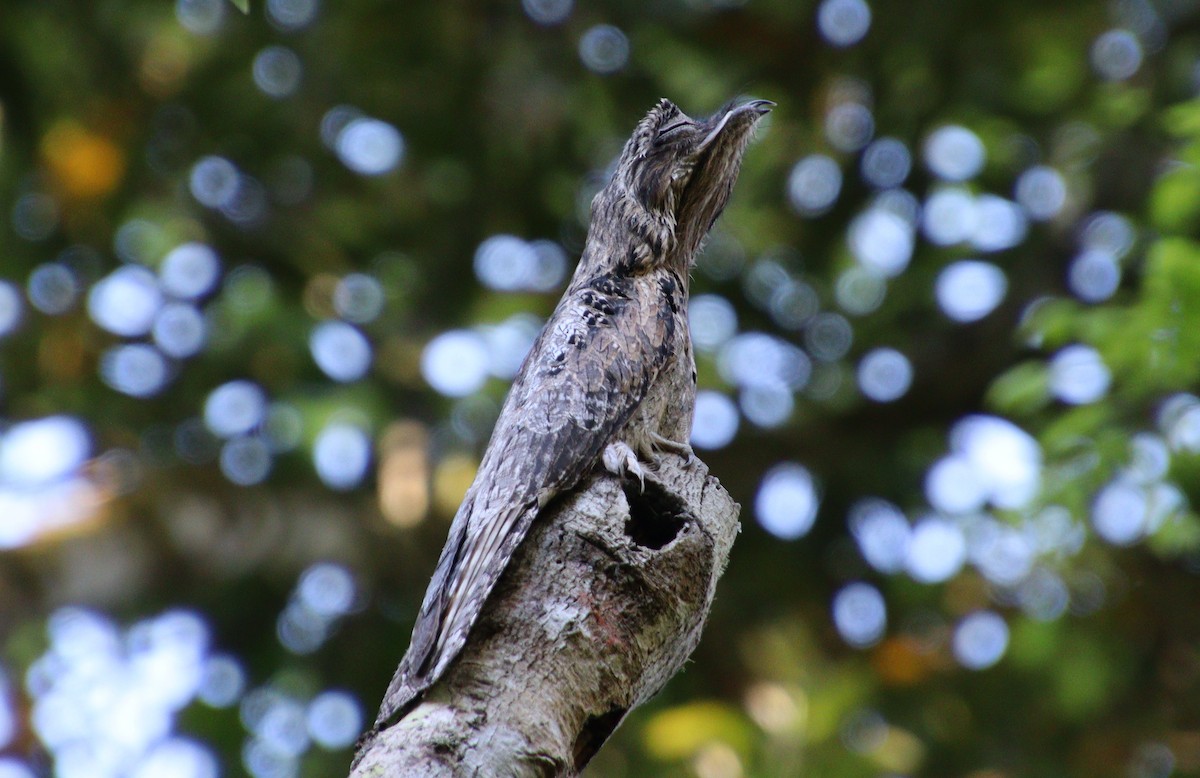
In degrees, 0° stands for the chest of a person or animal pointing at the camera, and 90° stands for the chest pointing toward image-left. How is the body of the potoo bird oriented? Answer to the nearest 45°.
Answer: approximately 270°
